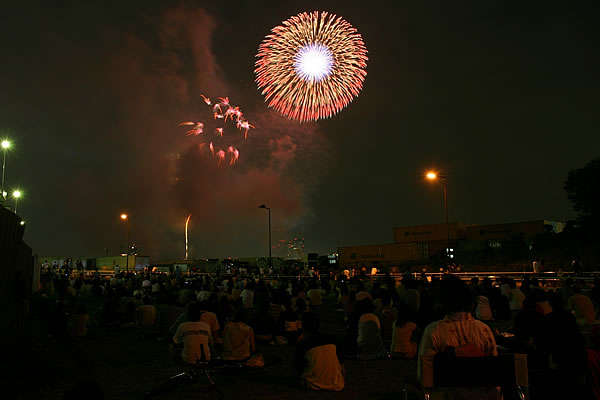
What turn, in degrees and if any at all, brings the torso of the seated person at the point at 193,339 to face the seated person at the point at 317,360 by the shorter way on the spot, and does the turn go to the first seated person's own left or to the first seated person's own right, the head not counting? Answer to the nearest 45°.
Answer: approximately 135° to the first seated person's own right

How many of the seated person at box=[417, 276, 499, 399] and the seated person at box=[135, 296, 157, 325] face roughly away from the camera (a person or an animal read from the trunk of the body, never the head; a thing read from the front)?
2

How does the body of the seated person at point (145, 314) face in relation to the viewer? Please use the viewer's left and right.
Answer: facing away from the viewer

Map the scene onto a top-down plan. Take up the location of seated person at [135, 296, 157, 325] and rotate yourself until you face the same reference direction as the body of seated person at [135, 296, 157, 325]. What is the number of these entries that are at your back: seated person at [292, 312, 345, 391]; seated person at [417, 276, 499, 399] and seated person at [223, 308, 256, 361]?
3

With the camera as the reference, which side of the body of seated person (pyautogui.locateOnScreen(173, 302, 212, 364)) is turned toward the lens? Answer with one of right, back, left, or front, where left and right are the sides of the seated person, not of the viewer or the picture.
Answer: back

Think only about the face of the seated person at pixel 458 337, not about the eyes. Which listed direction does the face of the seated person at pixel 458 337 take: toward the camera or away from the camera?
away from the camera

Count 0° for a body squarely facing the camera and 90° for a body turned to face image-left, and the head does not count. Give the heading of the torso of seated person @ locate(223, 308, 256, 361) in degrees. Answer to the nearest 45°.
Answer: approximately 180°

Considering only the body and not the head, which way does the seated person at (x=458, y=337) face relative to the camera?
away from the camera

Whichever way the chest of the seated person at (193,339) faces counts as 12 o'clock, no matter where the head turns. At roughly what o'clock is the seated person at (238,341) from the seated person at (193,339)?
the seated person at (238,341) is roughly at 2 o'clock from the seated person at (193,339).
